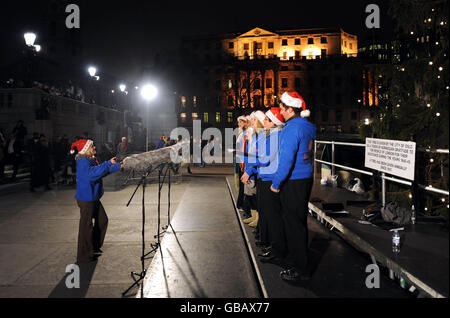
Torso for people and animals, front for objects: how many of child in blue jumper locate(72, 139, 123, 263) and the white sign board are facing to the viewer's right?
1

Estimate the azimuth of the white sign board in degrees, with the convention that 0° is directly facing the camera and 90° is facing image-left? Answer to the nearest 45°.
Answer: approximately 45°

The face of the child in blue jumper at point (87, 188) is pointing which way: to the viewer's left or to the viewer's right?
to the viewer's right

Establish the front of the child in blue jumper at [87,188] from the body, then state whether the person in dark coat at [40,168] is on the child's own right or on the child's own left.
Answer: on the child's own left

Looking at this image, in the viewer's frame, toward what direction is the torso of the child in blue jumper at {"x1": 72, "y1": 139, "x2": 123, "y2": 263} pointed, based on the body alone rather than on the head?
to the viewer's right
